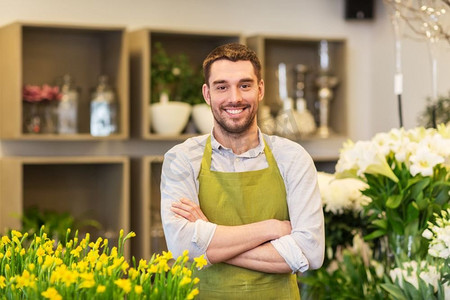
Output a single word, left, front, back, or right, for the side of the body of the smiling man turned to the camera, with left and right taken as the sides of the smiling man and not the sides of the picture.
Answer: front

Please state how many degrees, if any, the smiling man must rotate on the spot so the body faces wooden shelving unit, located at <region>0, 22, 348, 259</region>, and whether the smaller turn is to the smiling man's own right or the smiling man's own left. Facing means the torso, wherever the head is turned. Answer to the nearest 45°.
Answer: approximately 180°

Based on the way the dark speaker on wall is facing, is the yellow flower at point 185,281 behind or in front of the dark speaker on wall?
in front

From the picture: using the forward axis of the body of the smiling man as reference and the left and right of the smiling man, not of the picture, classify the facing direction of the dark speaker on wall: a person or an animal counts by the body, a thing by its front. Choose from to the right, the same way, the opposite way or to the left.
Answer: the same way

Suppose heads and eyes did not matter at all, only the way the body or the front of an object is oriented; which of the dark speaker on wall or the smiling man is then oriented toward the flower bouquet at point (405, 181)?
the dark speaker on wall

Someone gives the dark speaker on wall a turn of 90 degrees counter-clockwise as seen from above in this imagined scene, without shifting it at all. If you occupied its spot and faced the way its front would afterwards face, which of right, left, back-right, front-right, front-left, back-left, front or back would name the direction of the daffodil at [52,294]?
right

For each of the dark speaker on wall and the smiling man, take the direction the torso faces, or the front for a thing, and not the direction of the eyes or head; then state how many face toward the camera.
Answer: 2

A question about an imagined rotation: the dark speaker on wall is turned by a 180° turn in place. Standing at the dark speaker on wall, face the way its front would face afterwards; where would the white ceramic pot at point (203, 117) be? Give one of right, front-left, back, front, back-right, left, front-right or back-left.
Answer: back-left

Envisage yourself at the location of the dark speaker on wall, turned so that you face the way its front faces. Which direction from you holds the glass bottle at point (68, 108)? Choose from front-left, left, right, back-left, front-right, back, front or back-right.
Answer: front-right

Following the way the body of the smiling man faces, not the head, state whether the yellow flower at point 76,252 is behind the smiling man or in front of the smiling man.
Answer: in front

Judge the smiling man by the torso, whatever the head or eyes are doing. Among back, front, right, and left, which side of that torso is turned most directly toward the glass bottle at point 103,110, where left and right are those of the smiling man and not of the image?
back

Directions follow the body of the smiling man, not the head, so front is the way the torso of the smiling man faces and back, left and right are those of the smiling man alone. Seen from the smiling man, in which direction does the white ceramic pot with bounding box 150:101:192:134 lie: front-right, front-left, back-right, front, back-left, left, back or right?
back

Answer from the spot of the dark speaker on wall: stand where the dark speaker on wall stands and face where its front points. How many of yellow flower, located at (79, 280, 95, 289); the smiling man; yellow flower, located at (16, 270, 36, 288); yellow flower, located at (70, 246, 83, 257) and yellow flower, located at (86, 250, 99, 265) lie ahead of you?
5

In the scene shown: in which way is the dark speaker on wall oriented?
toward the camera

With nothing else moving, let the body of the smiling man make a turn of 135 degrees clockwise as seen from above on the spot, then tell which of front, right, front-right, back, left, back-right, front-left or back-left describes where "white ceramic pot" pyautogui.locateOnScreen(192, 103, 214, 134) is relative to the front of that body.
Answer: front-right

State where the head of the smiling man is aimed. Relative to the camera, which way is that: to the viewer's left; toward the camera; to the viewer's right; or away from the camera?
toward the camera

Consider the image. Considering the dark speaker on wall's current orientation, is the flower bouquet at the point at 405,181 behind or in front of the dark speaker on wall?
in front
